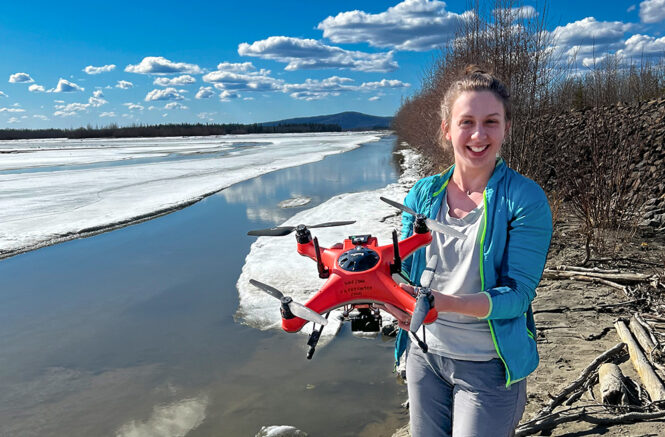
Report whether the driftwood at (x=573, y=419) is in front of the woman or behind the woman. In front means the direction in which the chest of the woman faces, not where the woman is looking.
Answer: behind

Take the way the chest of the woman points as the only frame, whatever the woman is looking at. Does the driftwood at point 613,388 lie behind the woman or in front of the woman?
behind

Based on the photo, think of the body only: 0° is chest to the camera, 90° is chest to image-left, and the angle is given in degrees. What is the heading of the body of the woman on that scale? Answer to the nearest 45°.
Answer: approximately 45°

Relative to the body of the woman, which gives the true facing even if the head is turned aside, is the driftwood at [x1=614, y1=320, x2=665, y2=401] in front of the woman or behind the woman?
behind

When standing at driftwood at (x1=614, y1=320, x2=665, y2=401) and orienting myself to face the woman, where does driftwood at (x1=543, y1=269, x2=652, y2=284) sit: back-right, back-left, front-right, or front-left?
back-right
